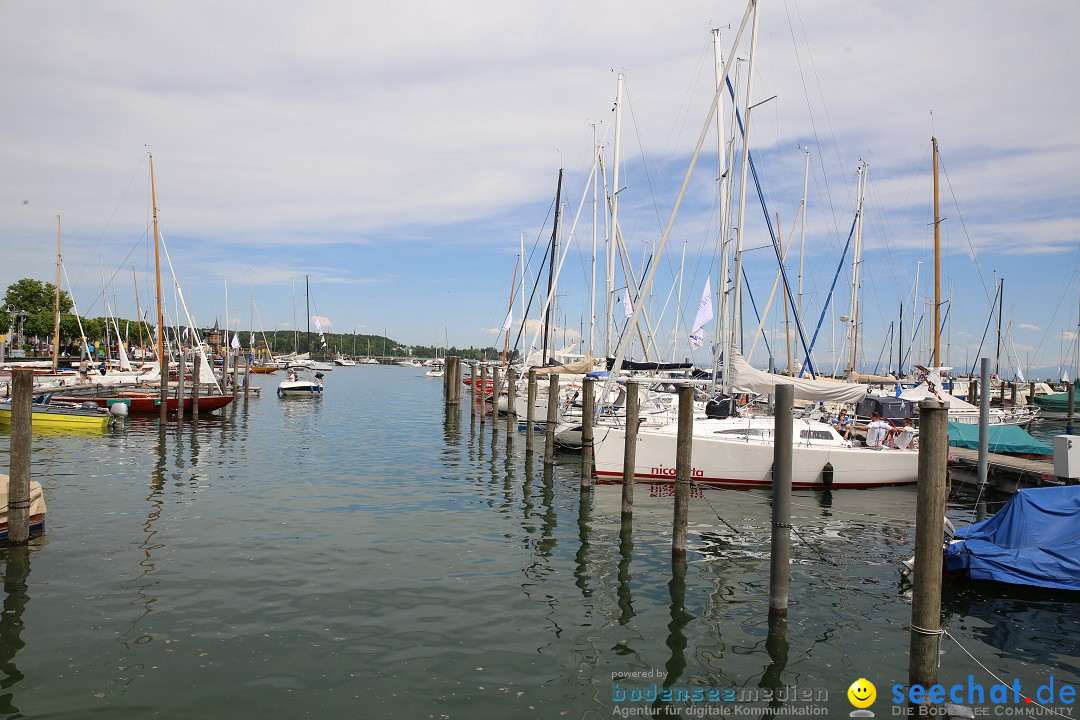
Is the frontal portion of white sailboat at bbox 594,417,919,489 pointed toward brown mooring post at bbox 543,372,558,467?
yes

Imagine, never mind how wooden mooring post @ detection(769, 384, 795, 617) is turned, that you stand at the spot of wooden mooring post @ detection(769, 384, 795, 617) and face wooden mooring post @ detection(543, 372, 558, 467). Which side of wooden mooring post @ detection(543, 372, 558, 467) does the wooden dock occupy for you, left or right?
right

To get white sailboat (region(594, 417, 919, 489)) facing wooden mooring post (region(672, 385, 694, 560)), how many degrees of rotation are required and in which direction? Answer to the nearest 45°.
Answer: approximately 90° to its left

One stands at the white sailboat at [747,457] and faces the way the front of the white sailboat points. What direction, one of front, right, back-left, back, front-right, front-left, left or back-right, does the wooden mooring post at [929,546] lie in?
left

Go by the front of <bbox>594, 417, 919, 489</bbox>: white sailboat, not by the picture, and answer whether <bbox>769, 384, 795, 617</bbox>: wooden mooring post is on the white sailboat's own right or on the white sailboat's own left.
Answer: on the white sailboat's own left

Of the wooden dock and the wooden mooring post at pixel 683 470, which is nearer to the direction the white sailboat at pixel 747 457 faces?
the wooden mooring post

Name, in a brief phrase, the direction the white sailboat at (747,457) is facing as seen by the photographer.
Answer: facing to the left of the viewer
